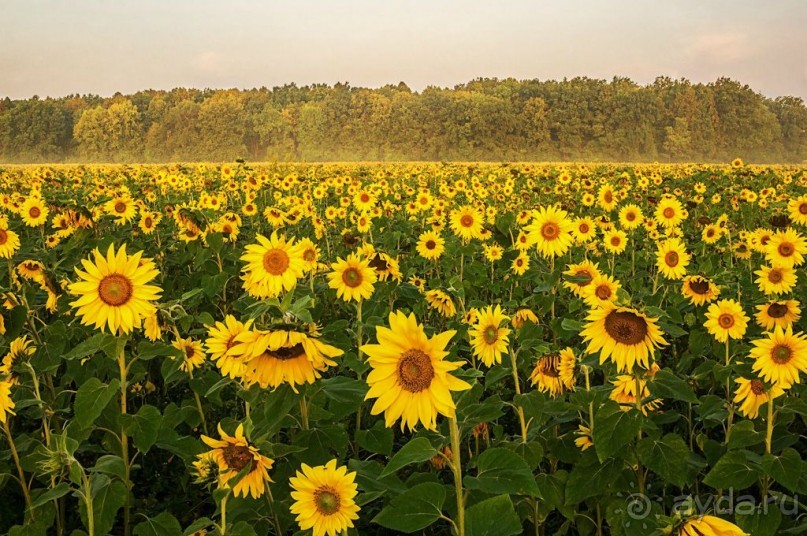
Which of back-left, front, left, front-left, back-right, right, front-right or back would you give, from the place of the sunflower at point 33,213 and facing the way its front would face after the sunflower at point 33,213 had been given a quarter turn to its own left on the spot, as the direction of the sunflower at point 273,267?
right

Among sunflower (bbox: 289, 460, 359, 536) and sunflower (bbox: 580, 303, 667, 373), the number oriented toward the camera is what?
2

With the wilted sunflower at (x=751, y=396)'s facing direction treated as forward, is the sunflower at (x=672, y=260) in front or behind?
behind

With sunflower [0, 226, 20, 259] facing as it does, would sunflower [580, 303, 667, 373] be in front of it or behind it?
in front

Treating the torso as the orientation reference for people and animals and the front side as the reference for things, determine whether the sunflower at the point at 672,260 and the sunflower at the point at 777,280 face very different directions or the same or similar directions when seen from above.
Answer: same or similar directions

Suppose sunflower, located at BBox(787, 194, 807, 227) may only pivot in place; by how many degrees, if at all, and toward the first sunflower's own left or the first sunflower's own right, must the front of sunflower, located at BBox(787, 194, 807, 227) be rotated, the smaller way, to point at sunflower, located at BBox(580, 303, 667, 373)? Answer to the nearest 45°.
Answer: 0° — it already faces it

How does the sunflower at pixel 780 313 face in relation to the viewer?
toward the camera

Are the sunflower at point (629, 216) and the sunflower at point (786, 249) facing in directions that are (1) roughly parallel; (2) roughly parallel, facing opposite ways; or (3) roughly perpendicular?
roughly parallel

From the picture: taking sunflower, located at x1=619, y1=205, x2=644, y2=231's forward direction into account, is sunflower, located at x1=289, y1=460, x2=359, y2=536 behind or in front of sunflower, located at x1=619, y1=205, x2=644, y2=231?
in front

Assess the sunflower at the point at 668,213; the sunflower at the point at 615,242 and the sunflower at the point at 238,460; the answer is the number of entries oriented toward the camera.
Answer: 3

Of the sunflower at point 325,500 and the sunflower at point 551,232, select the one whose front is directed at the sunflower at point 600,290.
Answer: the sunflower at point 551,232

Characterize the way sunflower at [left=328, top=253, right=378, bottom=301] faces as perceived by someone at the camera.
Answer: facing the viewer

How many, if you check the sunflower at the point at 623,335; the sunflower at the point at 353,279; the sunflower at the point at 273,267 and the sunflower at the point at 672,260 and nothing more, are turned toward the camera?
4

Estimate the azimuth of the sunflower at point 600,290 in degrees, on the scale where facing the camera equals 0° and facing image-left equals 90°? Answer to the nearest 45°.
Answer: approximately 0°

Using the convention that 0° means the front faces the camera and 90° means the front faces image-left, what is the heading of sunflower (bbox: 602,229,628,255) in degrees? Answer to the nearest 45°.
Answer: approximately 0°

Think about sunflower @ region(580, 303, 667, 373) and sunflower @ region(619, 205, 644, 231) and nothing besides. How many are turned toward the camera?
2

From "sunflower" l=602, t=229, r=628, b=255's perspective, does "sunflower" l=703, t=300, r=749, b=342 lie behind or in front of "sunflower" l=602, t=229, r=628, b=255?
in front

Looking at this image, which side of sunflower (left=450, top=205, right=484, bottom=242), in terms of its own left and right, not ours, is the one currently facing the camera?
front
